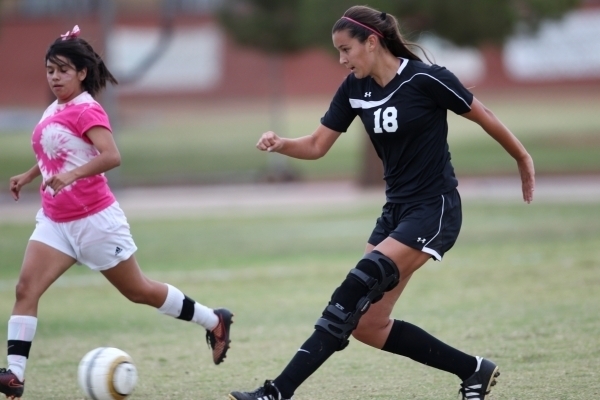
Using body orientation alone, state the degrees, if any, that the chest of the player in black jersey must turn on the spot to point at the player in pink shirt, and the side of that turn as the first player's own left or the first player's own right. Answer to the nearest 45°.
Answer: approximately 45° to the first player's own right

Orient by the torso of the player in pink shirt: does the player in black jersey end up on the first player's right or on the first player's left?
on the first player's left

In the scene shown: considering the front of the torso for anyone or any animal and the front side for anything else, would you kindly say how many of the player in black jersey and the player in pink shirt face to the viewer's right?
0

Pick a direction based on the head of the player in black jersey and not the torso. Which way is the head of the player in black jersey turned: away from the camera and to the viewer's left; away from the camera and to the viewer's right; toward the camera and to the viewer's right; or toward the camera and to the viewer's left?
toward the camera and to the viewer's left
